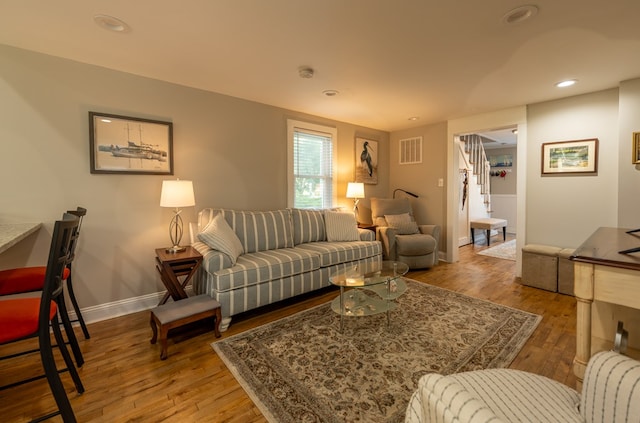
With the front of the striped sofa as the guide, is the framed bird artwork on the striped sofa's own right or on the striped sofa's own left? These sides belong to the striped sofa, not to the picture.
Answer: on the striped sofa's own left

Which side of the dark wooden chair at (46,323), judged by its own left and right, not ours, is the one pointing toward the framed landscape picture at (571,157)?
back

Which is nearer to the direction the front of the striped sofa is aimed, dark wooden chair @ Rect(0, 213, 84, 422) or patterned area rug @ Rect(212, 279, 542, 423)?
the patterned area rug

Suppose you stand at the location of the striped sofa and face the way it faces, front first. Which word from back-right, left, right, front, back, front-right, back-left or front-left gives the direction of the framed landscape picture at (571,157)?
front-left

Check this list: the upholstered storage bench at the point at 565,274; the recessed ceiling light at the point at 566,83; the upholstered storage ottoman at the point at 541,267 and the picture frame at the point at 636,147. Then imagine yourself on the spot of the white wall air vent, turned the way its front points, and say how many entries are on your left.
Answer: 4

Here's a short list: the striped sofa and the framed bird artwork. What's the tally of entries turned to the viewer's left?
0

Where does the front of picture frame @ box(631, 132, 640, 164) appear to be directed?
toward the camera

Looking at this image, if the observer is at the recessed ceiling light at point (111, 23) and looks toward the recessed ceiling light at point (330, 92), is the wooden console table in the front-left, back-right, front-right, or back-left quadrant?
front-right

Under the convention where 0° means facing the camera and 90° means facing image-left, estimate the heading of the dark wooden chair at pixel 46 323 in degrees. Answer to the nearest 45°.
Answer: approximately 90°

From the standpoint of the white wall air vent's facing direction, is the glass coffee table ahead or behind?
ahead

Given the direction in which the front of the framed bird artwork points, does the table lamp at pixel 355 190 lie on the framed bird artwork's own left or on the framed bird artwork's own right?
on the framed bird artwork's own right

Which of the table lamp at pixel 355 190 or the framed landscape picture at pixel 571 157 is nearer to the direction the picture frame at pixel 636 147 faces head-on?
the table lamp

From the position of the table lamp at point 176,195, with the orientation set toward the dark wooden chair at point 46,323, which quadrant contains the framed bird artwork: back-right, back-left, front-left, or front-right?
back-left

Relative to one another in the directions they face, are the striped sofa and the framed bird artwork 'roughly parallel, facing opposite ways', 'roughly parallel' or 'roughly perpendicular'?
roughly parallel

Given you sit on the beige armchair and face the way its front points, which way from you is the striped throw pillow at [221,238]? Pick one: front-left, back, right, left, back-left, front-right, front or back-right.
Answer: right

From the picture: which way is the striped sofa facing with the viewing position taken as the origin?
facing the viewer and to the right of the viewer

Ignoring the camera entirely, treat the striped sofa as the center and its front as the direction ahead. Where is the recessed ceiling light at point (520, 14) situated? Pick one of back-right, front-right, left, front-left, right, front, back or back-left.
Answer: front

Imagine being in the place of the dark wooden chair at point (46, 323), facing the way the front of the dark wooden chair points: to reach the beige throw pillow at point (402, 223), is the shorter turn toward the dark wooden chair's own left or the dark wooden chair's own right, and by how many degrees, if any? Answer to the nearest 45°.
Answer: approximately 180°

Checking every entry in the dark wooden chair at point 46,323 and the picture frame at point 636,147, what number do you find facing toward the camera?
1

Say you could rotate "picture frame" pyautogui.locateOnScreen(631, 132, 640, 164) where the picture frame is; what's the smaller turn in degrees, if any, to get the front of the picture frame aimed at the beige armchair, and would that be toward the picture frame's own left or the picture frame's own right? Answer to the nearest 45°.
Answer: approximately 90° to the picture frame's own right
